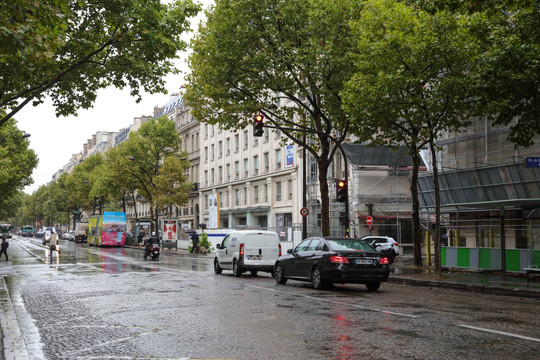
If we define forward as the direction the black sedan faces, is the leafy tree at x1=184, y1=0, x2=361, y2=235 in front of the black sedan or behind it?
in front

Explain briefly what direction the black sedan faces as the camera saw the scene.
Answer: facing away from the viewer and to the left of the viewer

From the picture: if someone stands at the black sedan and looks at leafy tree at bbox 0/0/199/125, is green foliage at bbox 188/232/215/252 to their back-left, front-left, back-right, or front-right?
front-right

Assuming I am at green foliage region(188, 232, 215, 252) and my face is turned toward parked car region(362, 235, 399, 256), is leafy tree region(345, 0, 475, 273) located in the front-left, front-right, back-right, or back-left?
front-right

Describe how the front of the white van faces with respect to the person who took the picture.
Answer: facing away from the viewer and to the left of the viewer

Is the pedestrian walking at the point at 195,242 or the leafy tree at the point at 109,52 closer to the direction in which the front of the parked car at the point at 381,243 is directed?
the pedestrian walking

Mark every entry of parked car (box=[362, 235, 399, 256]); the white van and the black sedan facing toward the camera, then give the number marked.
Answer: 0

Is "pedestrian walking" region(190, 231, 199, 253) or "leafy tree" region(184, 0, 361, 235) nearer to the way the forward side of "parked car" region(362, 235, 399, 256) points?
the pedestrian walking

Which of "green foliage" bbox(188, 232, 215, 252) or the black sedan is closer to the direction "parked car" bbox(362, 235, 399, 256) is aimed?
the green foliage

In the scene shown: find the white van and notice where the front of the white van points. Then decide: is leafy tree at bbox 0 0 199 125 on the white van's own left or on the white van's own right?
on the white van's own left

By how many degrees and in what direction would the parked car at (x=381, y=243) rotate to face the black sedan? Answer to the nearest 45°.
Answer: approximately 135° to its left

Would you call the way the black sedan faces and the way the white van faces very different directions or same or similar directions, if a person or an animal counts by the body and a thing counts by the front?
same or similar directions

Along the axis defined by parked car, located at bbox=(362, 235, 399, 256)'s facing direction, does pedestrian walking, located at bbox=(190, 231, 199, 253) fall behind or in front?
in front

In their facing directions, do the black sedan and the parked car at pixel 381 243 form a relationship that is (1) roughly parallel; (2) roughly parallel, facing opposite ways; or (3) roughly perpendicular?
roughly parallel
